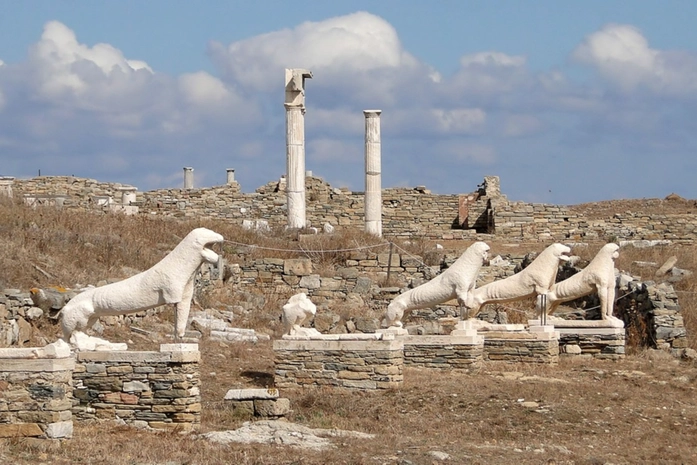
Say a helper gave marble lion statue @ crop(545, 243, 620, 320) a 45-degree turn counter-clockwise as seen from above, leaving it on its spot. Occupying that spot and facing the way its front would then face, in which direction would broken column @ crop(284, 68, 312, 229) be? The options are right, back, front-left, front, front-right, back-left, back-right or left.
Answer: left

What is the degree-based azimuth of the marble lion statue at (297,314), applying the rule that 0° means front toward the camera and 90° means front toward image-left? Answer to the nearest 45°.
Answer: approximately 270°

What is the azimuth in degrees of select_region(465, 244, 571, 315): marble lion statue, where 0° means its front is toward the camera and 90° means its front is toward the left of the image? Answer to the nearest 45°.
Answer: approximately 270°

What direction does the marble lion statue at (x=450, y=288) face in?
to the viewer's right

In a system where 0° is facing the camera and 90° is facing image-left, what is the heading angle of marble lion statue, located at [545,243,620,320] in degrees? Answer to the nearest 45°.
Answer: approximately 270°

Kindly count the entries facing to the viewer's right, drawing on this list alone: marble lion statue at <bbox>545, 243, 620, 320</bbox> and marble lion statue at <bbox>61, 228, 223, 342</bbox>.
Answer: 2

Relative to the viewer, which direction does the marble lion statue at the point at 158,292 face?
to the viewer's right

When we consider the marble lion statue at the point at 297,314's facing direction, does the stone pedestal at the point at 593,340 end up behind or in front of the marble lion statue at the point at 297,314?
in front

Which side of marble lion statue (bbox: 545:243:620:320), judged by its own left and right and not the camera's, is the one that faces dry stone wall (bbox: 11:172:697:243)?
left

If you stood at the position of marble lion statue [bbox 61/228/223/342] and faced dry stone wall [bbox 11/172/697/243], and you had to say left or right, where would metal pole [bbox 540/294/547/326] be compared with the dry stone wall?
right
